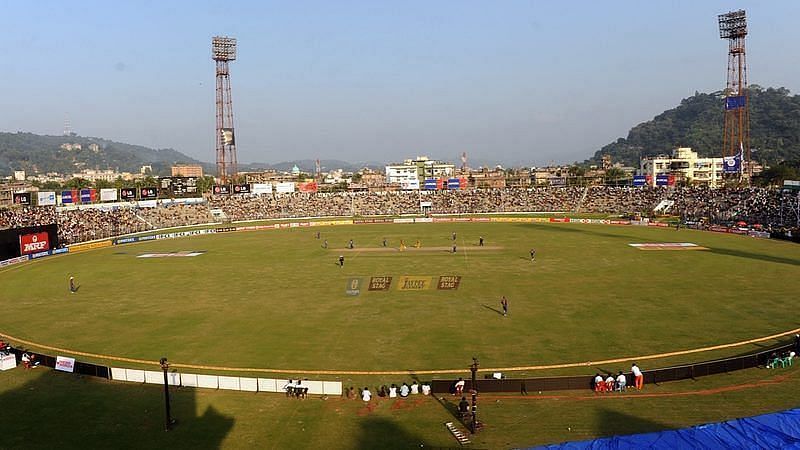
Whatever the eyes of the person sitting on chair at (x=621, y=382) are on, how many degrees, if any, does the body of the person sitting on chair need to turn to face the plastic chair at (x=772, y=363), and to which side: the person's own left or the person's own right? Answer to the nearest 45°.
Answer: approximately 45° to the person's own right

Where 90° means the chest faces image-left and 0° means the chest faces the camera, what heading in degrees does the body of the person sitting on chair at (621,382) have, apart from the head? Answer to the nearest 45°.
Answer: approximately 180°

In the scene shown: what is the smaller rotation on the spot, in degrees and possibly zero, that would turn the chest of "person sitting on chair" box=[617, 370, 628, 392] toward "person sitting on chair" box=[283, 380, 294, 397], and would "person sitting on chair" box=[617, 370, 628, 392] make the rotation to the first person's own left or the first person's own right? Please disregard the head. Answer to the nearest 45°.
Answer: approximately 90° to the first person's own left
